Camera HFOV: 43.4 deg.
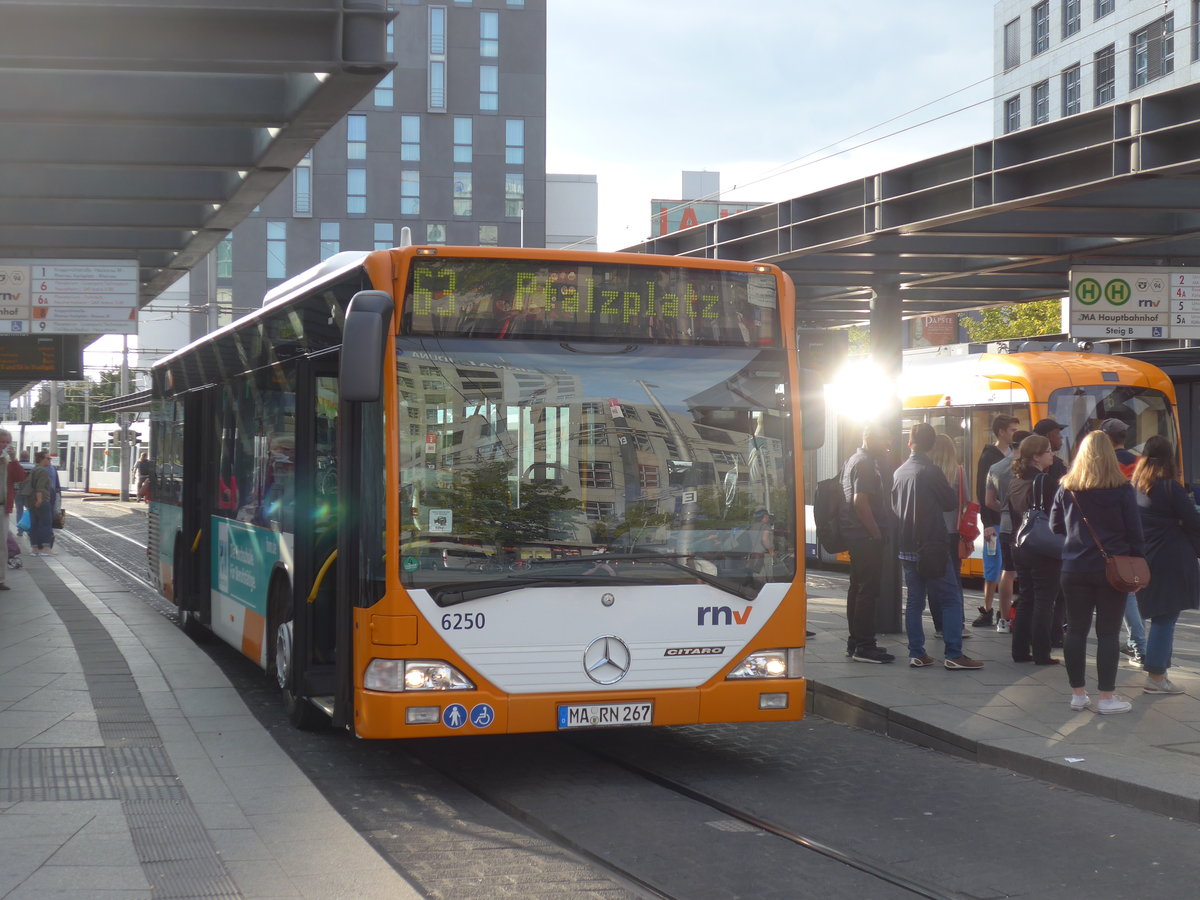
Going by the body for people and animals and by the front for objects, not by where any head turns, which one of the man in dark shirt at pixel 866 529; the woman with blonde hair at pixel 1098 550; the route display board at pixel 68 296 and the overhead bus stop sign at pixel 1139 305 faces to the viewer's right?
the man in dark shirt

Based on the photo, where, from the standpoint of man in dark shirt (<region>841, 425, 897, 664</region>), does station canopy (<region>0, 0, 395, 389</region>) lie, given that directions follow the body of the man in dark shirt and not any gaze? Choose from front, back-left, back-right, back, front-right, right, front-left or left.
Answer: back

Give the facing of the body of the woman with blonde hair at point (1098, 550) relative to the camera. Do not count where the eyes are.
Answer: away from the camera

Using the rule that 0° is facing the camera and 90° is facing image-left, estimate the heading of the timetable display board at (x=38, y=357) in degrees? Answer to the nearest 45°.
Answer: approximately 0°

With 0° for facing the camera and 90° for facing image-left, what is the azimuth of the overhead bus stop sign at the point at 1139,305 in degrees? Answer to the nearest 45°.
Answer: approximately 0°

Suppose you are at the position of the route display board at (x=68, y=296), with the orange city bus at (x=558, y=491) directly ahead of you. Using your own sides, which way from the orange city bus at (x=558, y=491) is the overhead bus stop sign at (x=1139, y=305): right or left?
left

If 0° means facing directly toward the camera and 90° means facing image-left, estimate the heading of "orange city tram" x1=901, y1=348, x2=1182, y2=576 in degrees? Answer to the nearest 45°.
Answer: approximately 315°

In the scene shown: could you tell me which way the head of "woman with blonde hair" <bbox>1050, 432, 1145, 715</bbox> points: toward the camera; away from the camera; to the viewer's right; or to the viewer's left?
away from the camera

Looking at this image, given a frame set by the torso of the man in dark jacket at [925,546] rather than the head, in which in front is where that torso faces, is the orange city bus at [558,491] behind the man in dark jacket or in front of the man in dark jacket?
behind

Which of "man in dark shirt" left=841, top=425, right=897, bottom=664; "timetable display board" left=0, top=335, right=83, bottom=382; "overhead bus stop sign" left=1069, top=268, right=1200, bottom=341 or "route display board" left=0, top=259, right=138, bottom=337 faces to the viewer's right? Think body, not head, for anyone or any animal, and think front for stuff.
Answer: the man in dark shirt

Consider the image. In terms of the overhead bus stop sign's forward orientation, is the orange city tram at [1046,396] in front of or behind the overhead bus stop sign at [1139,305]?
behind
